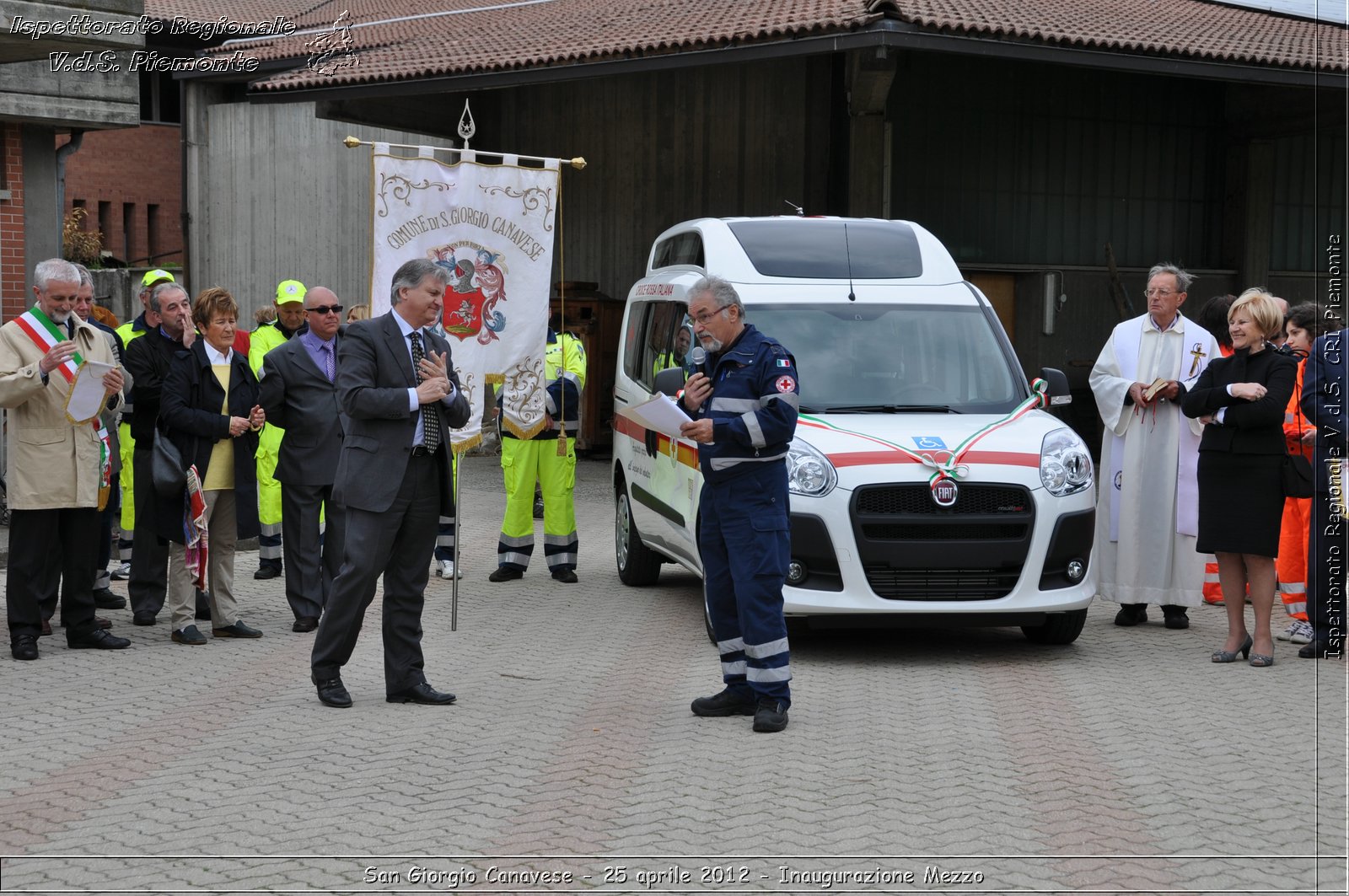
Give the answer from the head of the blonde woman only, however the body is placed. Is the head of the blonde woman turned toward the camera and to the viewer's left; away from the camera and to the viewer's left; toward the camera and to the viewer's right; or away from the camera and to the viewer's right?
toward the camera and to the viewer's left

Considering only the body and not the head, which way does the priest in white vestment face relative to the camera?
toward the camera

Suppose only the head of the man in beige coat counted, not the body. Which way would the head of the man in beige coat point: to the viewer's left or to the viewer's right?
to the viewer's right

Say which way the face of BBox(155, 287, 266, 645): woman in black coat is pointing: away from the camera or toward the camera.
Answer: toward the camera

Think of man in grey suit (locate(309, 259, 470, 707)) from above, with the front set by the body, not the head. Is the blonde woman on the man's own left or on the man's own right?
on the man's own left

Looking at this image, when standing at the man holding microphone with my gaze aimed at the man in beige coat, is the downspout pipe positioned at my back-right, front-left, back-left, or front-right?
front-right

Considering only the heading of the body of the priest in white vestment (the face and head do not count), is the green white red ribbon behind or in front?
in front

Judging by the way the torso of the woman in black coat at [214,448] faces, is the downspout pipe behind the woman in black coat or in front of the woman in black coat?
behind

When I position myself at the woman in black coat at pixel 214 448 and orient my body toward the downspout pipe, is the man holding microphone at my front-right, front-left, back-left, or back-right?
back-right

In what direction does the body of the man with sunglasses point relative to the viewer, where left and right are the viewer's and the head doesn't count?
facing the viewer and to the right of the viewer

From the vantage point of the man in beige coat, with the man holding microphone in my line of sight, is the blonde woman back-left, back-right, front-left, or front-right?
front-left

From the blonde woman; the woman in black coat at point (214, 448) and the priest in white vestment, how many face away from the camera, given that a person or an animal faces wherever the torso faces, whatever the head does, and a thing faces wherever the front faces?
0

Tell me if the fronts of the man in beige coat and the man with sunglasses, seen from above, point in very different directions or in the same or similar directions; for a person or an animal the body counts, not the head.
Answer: same or similar directions

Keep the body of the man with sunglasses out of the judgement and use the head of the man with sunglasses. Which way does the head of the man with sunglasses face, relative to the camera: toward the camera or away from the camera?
toward the camera

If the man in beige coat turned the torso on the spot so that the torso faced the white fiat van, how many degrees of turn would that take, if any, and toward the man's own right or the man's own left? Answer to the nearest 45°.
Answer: approximately 45° to the man's own left

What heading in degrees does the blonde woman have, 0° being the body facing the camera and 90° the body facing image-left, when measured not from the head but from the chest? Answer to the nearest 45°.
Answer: approximately 45°

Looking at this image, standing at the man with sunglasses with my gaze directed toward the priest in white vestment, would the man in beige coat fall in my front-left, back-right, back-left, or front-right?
back-right
